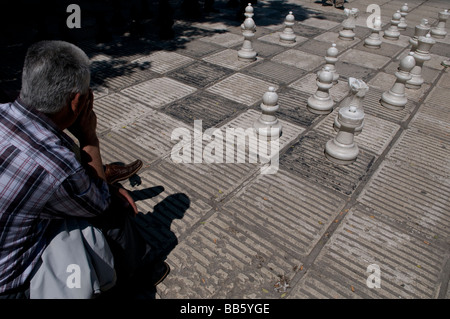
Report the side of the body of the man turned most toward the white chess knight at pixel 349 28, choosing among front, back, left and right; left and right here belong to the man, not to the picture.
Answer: front

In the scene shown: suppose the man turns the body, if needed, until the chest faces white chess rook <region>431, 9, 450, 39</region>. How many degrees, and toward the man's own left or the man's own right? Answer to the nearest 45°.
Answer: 0° — they already face it

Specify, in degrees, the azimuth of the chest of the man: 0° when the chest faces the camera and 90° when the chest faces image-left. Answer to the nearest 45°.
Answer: approximately 225°

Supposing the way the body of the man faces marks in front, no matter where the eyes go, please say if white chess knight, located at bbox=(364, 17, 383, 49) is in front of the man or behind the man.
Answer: in front

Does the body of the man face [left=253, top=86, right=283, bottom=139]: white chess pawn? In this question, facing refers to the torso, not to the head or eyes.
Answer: yes

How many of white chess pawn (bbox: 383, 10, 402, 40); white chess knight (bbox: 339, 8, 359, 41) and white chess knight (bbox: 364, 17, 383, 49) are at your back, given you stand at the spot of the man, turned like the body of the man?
0

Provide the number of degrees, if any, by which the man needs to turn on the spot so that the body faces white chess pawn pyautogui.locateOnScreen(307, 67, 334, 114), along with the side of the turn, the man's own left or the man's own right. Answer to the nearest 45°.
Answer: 0° — they already face it

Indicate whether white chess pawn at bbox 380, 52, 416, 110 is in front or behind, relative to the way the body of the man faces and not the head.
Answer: in front

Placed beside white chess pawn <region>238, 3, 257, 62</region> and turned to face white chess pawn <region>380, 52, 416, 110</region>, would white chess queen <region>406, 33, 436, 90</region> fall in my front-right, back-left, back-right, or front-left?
front-left

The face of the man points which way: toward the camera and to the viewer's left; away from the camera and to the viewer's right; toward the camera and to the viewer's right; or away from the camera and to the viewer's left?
away from the camera and to the viewer's right

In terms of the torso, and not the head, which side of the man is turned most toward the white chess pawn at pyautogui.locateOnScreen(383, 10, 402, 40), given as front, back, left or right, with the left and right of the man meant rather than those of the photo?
front
